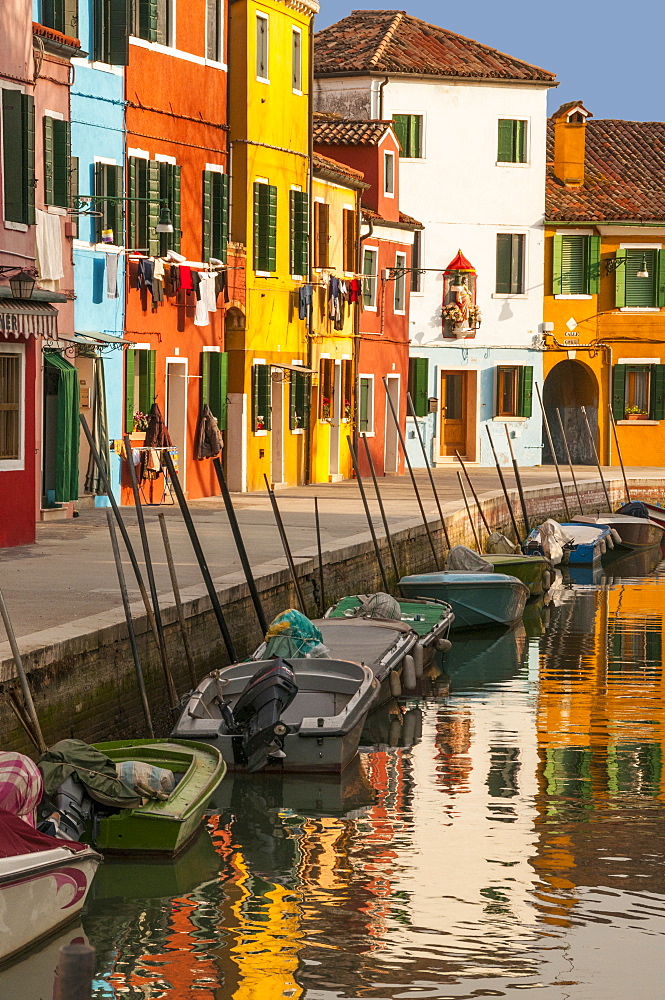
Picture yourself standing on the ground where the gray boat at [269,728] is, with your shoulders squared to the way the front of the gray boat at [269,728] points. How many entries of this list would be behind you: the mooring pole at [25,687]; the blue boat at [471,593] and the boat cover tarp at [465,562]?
1

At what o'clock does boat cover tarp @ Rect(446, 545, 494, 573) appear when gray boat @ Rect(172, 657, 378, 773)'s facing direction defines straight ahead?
The boat cover tarp is roughly at 11 o'clock from the gray boat.

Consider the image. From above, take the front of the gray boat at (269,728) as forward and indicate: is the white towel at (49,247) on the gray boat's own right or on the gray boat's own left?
on the gray boat's own left

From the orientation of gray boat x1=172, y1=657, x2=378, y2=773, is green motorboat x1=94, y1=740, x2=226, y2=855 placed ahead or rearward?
rearward

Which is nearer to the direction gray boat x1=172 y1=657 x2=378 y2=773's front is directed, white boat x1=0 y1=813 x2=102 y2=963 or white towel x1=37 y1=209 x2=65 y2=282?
the white towel

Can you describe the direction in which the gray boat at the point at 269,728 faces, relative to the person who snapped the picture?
facing away from the viewer and to the right of the viewer

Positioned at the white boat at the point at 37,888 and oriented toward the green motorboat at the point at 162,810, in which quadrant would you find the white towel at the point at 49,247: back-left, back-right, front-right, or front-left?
front-left

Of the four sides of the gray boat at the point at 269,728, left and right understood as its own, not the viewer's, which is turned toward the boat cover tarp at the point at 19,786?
back
